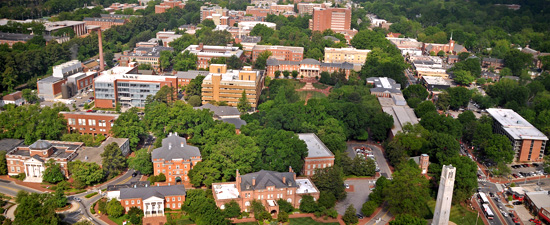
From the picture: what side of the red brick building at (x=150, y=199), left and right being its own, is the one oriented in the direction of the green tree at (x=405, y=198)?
left

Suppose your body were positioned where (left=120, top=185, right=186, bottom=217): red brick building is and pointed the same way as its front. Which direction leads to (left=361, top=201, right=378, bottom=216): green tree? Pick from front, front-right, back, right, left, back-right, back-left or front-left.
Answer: left

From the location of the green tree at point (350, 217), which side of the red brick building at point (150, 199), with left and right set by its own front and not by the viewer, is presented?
left

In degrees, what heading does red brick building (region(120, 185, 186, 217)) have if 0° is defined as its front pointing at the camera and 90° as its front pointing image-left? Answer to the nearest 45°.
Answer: approximately 0°

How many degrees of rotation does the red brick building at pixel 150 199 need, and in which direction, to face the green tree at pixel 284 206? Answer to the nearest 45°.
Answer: approximately 90° to its left

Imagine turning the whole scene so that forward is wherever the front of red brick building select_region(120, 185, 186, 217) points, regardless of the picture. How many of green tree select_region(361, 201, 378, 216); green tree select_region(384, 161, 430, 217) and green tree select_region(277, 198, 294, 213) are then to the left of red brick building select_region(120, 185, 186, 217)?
3

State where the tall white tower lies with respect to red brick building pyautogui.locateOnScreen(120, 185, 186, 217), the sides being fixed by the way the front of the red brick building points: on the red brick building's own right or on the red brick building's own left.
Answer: on the red brick building's own left

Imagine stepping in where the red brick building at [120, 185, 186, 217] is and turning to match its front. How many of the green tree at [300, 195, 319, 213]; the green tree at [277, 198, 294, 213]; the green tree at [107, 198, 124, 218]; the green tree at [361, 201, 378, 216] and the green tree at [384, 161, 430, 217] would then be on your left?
4

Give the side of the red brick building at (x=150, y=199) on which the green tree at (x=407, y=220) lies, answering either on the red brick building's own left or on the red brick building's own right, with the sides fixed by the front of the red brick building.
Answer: on the red brick building's own left

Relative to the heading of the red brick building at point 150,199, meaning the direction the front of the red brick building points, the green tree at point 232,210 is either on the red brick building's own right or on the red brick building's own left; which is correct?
on the red brick building's own left

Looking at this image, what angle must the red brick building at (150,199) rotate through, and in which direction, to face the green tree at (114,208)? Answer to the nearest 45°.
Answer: approximately 90° to its right
